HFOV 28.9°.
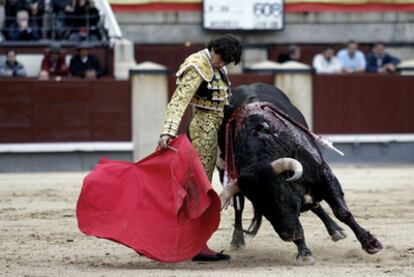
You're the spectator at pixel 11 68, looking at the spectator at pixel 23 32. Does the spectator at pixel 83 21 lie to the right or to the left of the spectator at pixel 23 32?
right

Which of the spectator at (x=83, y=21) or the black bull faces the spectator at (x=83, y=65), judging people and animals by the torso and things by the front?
the spectator at (x=83, y=21)

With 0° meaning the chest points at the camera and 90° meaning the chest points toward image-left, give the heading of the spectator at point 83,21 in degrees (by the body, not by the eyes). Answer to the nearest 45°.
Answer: approximately 0°

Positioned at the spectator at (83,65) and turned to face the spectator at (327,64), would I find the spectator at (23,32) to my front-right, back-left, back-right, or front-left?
back-left

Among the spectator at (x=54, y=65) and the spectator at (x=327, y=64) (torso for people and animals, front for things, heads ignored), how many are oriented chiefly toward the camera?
2
